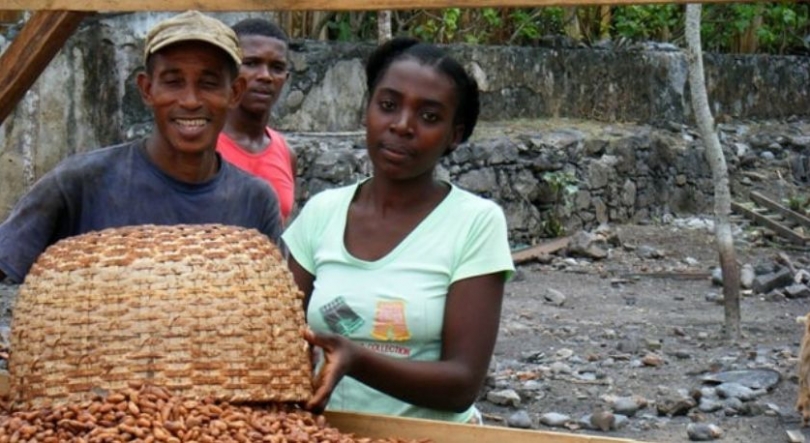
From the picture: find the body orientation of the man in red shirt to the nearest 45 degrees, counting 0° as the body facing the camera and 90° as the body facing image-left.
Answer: approximately 0°

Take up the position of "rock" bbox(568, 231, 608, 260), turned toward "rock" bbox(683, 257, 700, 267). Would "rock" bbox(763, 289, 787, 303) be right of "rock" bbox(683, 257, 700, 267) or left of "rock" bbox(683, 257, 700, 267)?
right

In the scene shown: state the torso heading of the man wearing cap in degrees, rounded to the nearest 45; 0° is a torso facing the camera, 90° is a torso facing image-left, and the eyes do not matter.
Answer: approximately 0°

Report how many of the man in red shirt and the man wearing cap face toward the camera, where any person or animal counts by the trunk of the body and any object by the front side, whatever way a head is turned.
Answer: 2

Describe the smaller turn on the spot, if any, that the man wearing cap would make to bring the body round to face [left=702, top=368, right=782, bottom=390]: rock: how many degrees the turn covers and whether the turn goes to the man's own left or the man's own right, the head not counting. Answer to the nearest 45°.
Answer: approximately 135° to the man's own left

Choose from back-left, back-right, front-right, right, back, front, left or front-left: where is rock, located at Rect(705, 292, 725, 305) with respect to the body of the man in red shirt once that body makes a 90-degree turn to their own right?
back-right

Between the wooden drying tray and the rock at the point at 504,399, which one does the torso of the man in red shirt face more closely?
the wooden drying tray
